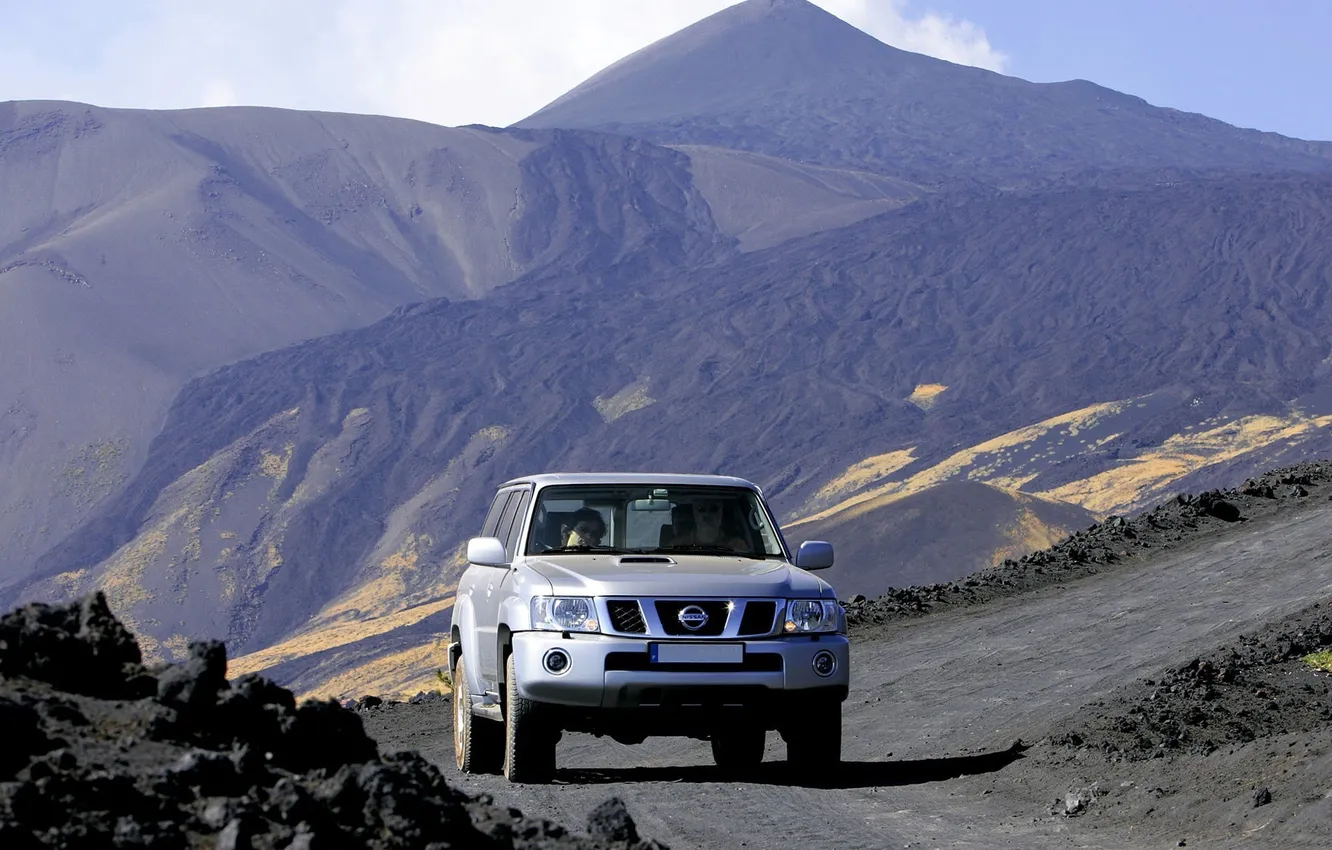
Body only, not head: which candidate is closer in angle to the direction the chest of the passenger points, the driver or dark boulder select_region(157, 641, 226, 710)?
the dark boulder

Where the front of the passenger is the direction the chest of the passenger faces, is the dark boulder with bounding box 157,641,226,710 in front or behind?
in front

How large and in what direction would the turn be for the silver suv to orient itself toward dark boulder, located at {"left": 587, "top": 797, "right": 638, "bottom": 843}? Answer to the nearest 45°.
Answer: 0° — it already faces it

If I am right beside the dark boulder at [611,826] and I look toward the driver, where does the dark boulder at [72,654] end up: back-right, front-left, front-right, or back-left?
front-left

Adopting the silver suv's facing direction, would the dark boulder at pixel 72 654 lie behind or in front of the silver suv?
in front

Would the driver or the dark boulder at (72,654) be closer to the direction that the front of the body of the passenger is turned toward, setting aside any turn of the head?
the dark boulder

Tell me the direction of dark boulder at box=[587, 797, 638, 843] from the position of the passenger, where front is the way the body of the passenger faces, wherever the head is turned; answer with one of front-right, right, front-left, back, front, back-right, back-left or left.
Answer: front

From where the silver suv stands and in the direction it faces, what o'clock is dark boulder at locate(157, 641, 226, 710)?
The dark boulder is roughly at 1 o'clock from the silver suv.

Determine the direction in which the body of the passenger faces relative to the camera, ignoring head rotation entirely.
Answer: toward the camera

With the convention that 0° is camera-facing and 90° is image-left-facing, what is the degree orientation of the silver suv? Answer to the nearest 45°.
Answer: approximately 0°
